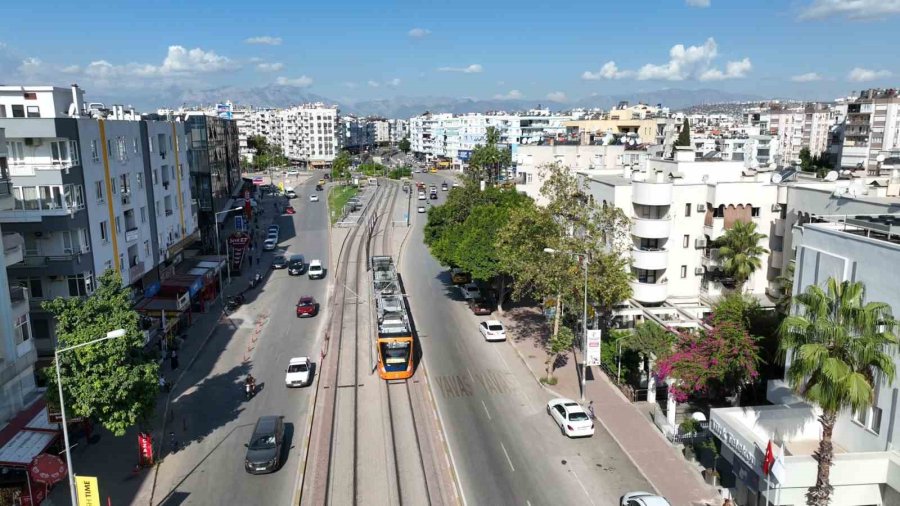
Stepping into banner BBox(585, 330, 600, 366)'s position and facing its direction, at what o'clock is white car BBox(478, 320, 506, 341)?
The white car is roughly at 5 o'clock from the banner.

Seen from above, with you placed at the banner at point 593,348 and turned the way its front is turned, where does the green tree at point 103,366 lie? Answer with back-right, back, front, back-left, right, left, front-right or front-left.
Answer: front-right

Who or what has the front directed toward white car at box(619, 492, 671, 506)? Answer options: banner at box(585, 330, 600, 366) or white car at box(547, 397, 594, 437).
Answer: the banner

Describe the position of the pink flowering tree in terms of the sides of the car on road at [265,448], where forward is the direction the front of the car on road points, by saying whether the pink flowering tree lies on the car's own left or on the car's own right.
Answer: on the car's own left

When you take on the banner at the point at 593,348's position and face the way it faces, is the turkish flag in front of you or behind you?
in front

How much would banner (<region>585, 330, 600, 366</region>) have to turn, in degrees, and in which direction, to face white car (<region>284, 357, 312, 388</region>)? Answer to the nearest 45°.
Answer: approximately 90° to its right

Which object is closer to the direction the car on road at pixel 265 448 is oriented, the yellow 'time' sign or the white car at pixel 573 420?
the yellow 'time' sign

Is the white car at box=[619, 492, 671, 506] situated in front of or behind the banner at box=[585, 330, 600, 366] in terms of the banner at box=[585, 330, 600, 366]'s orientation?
in front

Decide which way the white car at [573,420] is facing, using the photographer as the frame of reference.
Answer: facing away from the viewer and to the left of the viewer

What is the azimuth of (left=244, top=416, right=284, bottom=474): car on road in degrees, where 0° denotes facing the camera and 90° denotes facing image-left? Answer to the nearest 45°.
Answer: approximately 0°
